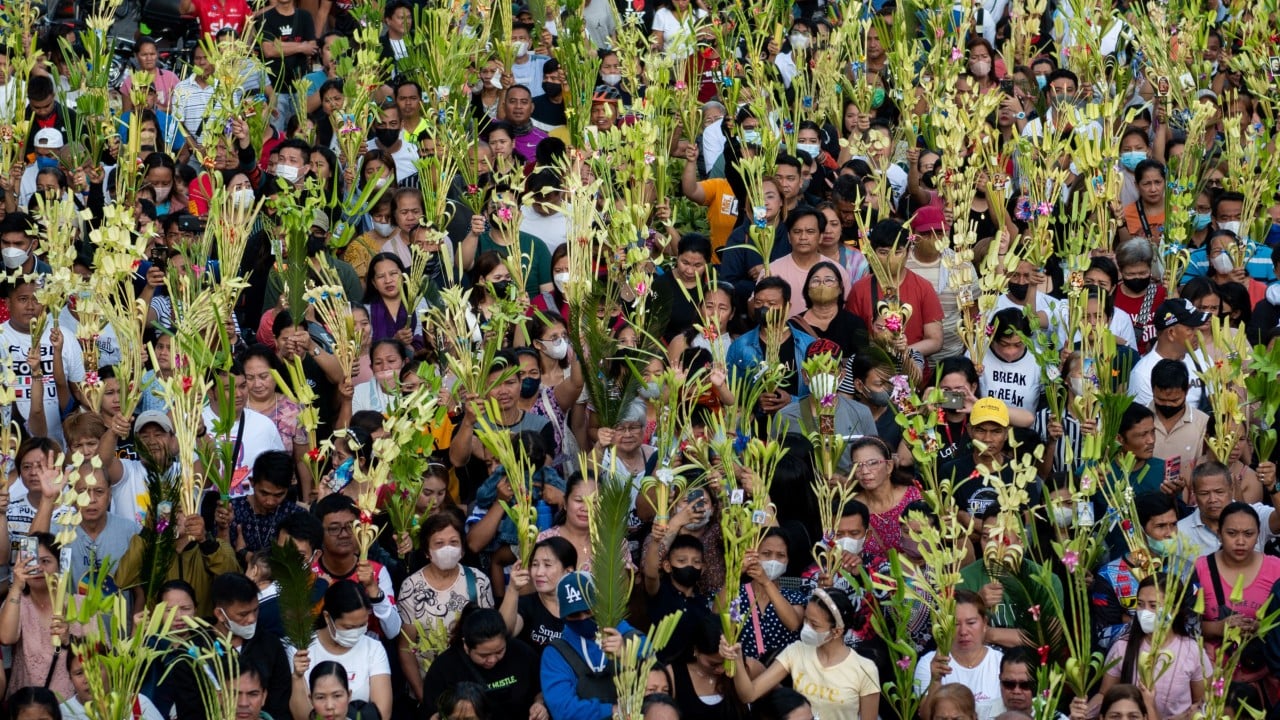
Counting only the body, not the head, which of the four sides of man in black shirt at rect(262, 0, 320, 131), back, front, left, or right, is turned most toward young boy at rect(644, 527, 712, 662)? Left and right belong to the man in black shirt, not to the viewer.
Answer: front

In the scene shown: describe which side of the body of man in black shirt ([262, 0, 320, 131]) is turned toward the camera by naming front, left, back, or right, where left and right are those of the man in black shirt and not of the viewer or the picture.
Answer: front
